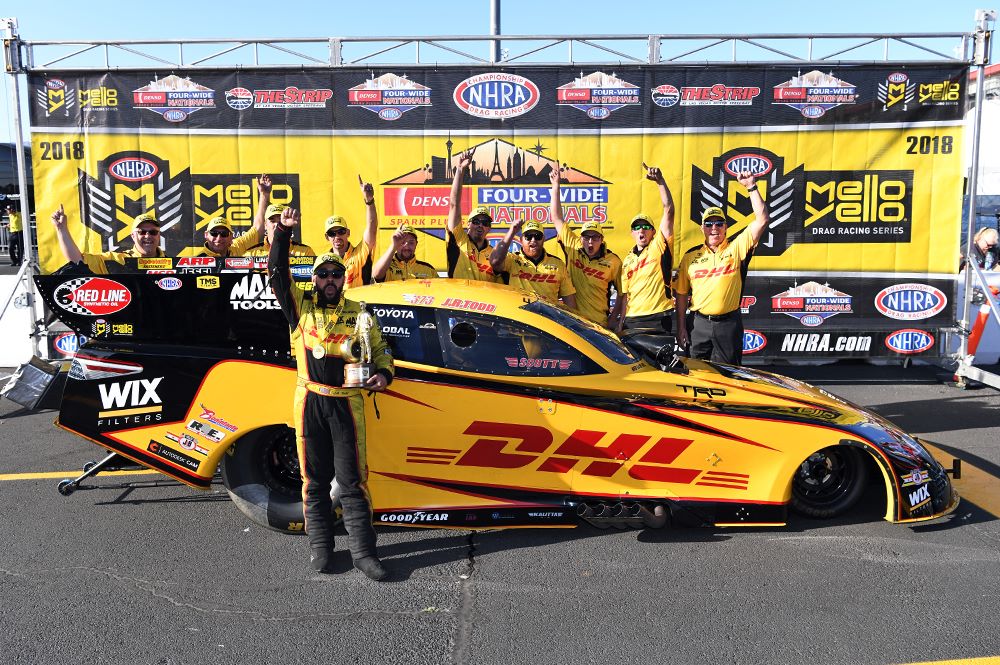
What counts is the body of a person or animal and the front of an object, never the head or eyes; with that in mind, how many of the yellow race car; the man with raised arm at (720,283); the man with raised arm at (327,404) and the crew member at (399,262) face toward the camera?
3

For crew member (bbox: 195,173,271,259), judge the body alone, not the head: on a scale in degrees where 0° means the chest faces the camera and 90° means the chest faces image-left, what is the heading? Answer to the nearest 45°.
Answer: approximately 0°

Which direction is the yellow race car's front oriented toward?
to the viewer's right

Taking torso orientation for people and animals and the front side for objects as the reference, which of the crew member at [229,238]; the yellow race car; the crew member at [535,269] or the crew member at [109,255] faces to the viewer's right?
the yellow race car

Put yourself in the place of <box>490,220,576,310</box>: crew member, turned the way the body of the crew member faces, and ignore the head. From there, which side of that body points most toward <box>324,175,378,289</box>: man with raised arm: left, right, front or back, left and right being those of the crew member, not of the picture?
right

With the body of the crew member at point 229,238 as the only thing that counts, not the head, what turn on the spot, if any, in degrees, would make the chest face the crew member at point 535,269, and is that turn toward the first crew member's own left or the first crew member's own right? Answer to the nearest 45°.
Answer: approximately 45° to the first crew member's own left

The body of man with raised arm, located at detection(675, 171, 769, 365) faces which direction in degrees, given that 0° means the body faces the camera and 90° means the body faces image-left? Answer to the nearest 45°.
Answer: approximately 0°
